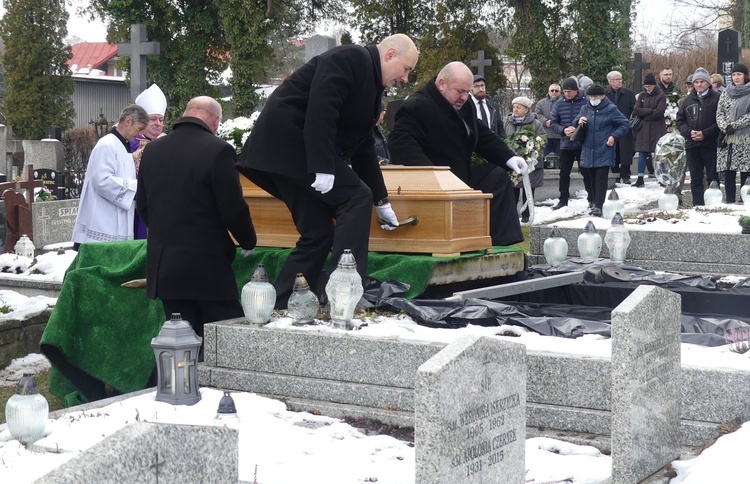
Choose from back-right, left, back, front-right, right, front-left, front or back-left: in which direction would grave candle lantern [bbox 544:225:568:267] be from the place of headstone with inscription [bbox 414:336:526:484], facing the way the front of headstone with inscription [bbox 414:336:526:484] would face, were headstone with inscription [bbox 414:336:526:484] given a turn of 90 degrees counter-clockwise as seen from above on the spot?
front-left

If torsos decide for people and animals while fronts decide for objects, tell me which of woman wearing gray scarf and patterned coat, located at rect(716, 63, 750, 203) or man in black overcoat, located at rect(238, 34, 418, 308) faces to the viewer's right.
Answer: the man in black overcoat

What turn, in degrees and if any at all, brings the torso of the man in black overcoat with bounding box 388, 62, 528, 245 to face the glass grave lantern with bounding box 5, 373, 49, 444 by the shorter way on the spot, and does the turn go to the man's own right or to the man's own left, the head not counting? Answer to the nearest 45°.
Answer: approximately 90° to the man's own right

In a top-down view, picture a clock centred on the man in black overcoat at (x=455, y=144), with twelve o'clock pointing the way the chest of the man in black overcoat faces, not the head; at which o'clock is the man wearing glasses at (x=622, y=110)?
The man wearing glasses is roughly at 8 o'clock from the man in black overcoat.

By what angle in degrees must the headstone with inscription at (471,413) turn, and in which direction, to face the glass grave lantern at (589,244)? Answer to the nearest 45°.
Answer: approximately 135° to its left

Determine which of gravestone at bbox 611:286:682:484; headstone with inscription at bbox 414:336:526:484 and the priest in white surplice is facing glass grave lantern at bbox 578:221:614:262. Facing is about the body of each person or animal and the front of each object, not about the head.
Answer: the priest in white surplice

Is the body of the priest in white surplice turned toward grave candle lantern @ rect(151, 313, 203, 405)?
no

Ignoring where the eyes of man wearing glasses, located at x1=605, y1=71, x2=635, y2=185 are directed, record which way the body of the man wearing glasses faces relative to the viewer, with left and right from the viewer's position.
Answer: facing the viewer and to the left of the viewer

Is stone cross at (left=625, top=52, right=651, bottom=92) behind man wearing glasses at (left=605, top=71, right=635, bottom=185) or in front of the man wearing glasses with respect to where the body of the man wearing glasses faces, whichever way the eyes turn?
behind

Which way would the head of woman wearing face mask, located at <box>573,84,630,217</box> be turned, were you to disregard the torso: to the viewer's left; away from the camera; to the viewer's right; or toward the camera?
toward the camera

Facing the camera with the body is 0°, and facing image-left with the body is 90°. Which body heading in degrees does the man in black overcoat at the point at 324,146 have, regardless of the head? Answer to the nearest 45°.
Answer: approximately 270°

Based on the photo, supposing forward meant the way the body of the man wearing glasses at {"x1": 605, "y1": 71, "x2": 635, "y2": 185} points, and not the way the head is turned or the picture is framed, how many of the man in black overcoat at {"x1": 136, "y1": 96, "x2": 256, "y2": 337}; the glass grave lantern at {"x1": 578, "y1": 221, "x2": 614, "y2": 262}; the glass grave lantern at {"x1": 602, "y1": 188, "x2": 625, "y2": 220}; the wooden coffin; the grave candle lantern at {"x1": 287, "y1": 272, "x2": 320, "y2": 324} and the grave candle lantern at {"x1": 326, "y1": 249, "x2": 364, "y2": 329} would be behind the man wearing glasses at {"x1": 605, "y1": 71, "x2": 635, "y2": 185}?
0

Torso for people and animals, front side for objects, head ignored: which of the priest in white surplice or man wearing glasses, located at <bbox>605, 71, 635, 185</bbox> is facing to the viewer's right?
the priest in white surplice

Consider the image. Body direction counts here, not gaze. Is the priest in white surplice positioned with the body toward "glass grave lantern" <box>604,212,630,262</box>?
yes
